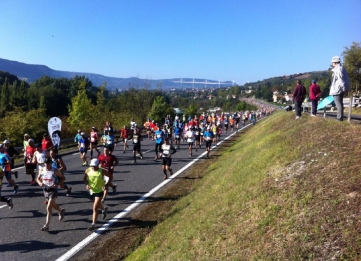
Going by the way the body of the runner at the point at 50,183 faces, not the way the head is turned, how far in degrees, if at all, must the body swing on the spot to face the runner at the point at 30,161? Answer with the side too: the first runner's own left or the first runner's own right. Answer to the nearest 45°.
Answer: approximately 135° to the first runner's own right

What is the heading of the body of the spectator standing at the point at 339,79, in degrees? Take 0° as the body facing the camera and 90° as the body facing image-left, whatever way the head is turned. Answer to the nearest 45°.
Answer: approximately 90°

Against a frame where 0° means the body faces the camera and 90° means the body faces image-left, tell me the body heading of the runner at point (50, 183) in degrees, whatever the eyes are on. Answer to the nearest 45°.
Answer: approximately 45°

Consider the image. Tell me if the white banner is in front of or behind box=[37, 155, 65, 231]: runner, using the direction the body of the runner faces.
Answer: behind

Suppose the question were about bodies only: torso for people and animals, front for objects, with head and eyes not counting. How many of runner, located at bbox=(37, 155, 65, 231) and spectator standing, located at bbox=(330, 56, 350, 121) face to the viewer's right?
0

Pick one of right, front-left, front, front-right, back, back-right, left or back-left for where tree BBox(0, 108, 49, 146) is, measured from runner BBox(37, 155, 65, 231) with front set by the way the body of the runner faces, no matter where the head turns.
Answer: back-right

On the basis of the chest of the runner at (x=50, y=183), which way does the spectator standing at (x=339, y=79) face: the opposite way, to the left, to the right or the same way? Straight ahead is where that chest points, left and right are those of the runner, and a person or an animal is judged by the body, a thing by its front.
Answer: to the right
